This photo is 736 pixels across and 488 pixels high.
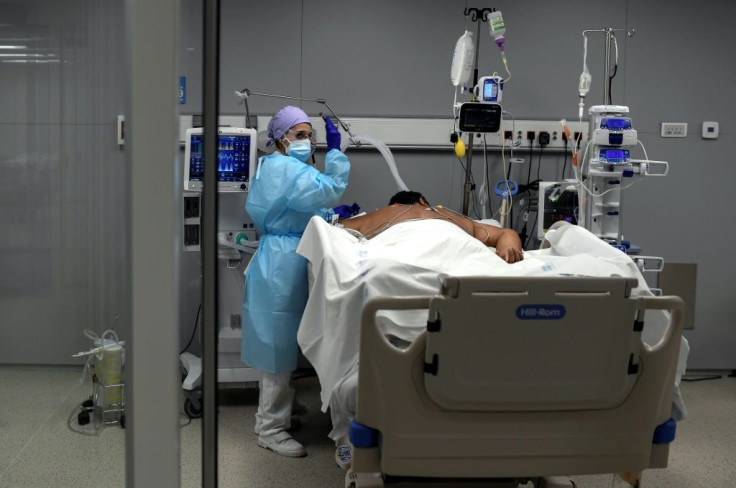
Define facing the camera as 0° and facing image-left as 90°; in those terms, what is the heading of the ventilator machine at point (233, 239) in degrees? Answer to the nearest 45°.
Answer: approximately 0°

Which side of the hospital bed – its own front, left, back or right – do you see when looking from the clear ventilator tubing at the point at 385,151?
back

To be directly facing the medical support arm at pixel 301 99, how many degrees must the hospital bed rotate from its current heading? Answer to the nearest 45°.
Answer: approximately 135° to its right

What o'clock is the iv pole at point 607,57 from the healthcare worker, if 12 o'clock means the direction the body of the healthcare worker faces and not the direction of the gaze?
The iv pole is roughly at 11 o'clock from the healthcare worker.

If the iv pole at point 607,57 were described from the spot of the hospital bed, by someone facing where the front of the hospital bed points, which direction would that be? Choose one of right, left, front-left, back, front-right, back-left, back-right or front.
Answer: back

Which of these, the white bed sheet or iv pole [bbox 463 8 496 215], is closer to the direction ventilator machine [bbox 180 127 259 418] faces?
the white bed sheet

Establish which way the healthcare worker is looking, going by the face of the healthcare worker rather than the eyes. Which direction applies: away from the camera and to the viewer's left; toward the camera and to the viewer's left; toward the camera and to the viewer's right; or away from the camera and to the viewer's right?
toward the camera and to the viewer's right

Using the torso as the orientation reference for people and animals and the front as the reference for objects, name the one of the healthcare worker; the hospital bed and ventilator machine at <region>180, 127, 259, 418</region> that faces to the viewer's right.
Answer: the healthcare worker

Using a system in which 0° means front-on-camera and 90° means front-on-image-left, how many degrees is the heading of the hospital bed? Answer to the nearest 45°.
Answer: approximately 0°

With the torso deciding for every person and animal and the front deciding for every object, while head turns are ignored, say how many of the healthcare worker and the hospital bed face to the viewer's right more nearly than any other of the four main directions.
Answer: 1

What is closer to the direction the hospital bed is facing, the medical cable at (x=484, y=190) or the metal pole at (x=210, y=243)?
the metal pole

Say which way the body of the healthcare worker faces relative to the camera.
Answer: to the viewer's right
